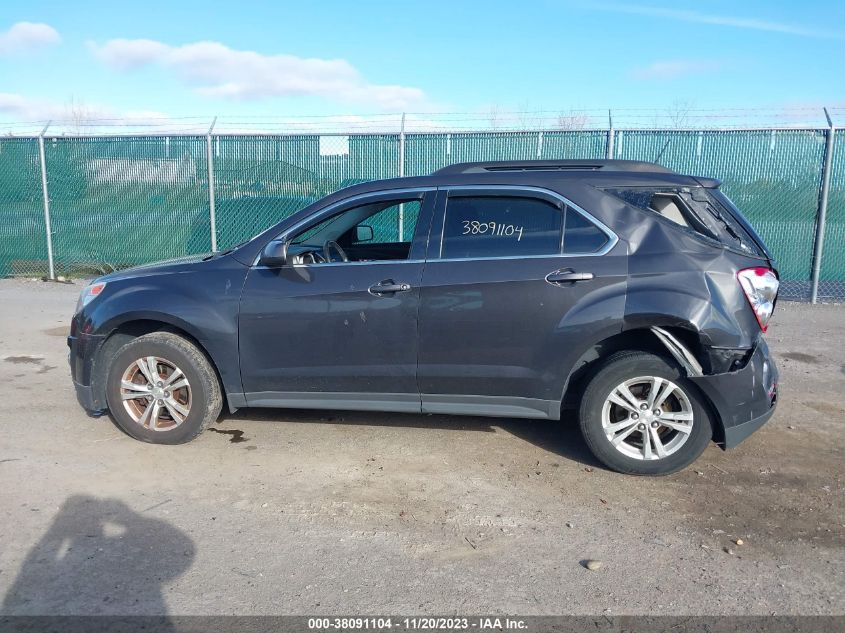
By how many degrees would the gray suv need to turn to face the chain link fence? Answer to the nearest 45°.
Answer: approximately 90° to its right

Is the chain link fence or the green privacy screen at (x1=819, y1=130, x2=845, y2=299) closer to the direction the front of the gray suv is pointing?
the chain link fence

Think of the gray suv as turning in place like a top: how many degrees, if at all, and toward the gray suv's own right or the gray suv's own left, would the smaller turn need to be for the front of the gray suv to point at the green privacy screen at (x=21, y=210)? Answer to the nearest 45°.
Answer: approximately 45° to the gray suv's own right

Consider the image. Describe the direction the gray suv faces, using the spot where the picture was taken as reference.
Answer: facing to the left of the viewer

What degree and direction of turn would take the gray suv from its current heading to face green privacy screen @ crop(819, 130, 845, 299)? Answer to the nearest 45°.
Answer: approximately 135° to its right
